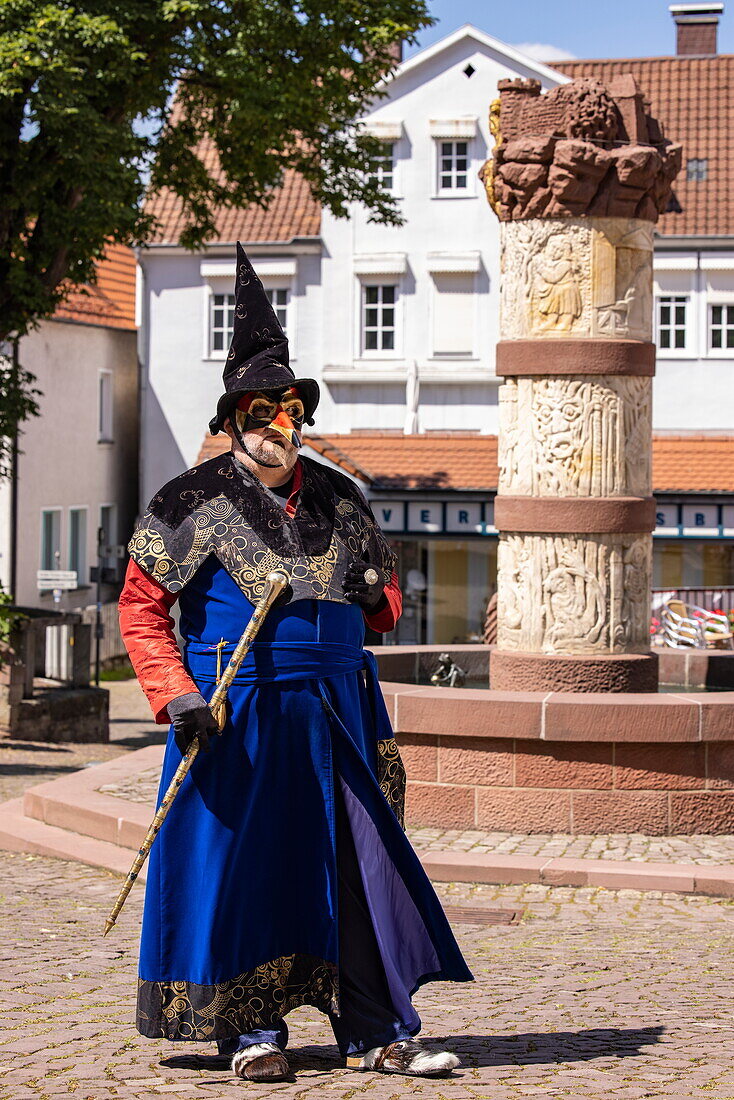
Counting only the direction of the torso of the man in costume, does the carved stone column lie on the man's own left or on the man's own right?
on the man's own left

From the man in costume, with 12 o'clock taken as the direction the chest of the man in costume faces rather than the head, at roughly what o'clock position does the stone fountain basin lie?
The stone fountain basin is roughly at 8 o'clock from the man in costume.

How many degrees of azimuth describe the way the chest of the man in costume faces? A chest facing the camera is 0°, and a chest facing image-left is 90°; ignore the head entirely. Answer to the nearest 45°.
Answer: approximately 315°

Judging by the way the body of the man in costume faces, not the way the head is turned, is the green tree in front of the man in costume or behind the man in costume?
behind
